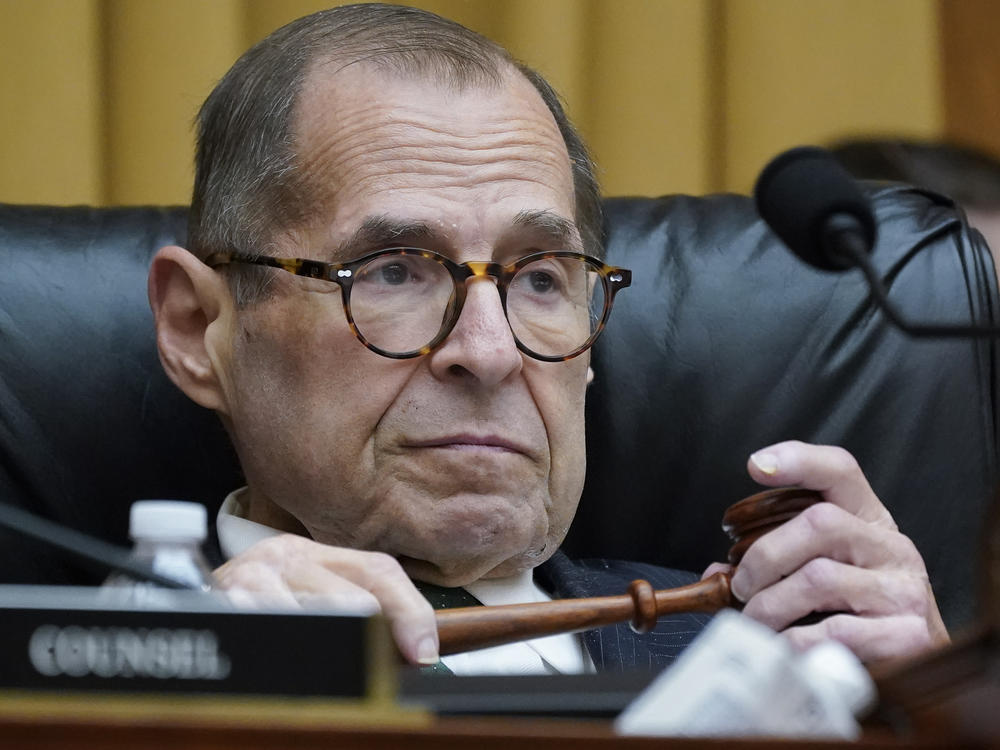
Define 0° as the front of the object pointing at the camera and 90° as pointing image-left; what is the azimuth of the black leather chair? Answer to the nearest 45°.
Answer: approximately 0°

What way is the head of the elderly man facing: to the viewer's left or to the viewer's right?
to the viewer's right

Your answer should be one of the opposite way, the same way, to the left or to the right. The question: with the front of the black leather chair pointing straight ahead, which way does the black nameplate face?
the same way

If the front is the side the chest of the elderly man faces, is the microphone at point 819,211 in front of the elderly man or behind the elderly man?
in front

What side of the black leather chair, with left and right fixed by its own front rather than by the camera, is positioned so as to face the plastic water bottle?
front

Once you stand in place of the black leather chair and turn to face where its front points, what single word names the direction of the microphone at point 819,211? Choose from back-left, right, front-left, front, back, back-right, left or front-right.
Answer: front

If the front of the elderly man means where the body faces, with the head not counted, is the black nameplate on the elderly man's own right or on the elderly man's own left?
on the elderly man's own right

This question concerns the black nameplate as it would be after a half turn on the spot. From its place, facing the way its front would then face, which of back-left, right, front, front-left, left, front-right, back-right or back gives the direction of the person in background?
front-right

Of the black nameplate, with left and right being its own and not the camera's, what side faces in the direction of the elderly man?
back

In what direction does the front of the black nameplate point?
toward the camera

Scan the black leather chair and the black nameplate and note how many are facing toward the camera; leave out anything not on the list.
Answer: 2
